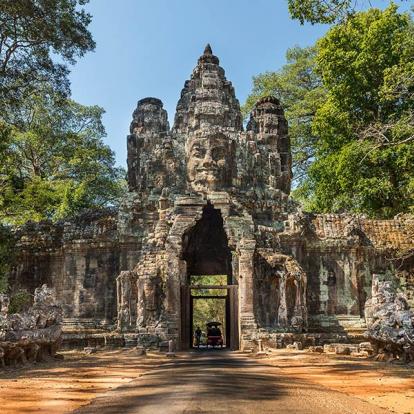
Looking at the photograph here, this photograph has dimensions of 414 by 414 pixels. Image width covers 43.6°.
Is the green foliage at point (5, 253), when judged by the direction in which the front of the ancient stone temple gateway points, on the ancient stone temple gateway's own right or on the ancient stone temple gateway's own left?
on the ancient stone temple gateway's own right

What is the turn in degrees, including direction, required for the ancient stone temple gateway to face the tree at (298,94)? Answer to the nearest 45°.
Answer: approximately 135° to its left

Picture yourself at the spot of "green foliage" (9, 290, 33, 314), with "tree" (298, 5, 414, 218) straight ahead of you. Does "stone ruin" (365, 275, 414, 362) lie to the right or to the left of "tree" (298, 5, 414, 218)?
right

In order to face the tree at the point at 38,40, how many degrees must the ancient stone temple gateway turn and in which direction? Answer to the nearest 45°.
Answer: approximately 45° to its right

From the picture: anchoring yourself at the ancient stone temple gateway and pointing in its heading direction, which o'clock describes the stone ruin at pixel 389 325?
The stone ruin is roughly at 11 o'clock from the ancient stone temple gateway.

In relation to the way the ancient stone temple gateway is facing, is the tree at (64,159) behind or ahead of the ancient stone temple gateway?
behind

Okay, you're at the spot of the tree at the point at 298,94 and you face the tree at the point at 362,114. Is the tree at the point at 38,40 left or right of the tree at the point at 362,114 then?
right

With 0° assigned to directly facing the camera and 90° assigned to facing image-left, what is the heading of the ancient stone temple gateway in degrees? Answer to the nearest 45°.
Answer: approximately 0°

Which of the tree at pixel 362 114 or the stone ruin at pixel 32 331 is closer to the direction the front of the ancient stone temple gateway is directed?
the stone ruin

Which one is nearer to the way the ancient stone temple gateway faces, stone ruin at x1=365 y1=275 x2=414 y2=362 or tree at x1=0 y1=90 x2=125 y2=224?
the stone ruin
